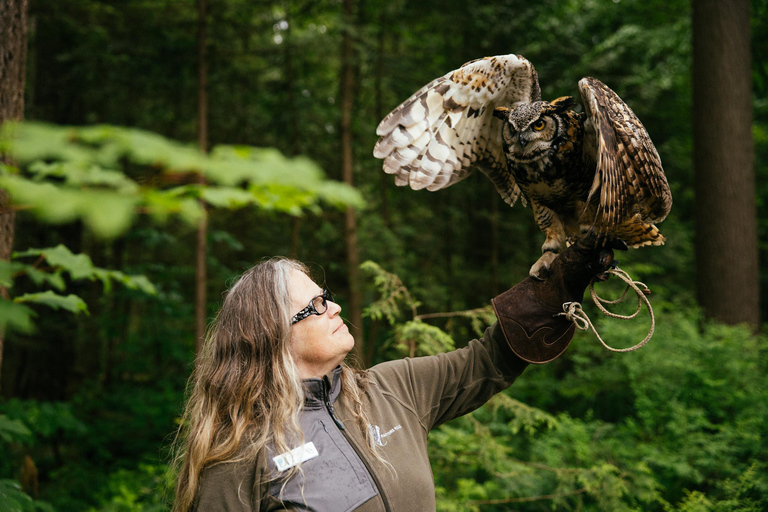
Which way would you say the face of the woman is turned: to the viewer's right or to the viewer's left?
to the viewer's right

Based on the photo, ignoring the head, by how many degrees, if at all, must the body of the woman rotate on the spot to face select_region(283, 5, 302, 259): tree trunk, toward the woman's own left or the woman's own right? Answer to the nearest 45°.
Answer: approximately 135° to the woman's own left

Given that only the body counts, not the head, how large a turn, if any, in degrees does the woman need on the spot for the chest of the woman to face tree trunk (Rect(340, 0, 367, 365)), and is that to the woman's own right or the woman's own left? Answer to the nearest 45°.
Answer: approximately 135° to the woman's own left

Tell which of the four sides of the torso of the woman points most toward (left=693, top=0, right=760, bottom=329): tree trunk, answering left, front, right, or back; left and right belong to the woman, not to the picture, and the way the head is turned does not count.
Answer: left

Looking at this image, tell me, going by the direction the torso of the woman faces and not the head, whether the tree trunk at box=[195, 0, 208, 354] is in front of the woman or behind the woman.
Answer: behind

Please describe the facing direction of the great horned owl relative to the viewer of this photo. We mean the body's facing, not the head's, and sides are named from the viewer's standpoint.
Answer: facing the viewer and to the left of the viewer

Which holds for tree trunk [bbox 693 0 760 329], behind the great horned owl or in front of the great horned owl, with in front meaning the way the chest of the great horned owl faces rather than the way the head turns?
behind
